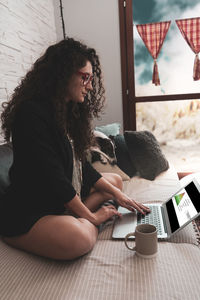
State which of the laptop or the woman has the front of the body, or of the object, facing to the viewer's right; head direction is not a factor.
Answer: the woman

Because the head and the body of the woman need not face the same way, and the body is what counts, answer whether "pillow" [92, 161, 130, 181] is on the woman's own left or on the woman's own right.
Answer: on the woman's own left

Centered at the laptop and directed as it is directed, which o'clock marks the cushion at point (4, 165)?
The cushion is roughly at 12 o'clock from the laptop.

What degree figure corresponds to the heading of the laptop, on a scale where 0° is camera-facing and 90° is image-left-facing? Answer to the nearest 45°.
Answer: approximately 90°

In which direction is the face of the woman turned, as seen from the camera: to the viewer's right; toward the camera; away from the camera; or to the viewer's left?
to the viewer's right

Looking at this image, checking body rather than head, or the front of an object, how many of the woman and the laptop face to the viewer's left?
1

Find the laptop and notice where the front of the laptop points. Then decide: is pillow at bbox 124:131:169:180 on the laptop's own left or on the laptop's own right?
on the laptop's own right

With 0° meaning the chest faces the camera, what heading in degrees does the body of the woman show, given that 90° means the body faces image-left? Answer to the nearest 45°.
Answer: approximately 270°

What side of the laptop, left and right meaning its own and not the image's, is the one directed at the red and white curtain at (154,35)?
right

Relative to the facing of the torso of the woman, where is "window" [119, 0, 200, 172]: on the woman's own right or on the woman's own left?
on the woman's own left

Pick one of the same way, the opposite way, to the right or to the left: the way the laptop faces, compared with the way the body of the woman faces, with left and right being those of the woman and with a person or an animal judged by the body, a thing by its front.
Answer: the opposite way

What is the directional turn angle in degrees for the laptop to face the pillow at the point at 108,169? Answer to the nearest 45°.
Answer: approximately 45° to its right
